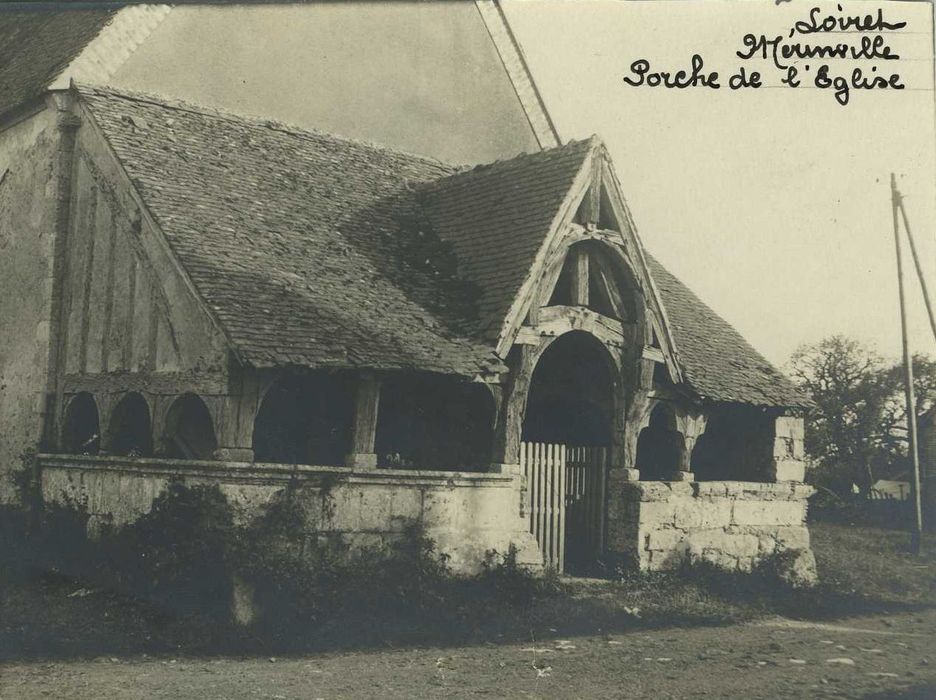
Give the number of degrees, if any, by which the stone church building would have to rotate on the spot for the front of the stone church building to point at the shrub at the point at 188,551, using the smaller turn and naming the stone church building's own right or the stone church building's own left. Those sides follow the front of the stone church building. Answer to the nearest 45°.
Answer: approximately 90° to the stone church building's own right

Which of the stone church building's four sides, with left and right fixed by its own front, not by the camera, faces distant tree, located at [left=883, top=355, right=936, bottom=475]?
left

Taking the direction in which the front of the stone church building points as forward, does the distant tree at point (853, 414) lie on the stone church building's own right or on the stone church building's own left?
on the stone church building's own left

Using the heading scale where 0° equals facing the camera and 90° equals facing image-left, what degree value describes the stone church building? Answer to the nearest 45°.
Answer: approximately 315°
